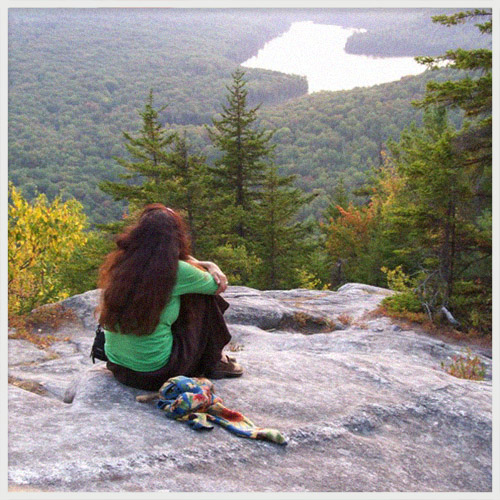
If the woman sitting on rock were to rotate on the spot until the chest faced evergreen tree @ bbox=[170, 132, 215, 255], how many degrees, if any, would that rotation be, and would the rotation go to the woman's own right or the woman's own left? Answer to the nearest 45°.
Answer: approximately 45° to the woman's own left

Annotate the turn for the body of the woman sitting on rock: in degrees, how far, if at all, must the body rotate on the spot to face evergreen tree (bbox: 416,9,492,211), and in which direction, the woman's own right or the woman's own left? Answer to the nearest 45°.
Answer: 0° — they already face it

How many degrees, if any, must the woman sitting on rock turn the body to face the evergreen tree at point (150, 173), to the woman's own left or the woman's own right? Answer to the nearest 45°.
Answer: approximately 45° to the woman's own left

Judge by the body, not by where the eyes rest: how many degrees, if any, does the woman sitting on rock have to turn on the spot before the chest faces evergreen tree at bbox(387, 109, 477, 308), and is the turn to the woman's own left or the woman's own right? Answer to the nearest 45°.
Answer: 0° — they already face it

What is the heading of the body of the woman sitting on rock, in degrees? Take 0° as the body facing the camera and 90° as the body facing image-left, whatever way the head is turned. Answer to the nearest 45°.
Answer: approximately 225°

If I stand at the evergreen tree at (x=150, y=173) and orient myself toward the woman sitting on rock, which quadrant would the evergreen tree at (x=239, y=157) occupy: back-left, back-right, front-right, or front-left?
back-left

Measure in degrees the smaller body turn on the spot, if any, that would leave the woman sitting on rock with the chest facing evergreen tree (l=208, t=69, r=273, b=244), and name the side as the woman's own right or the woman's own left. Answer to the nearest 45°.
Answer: approximately 45° to the woman's own left
